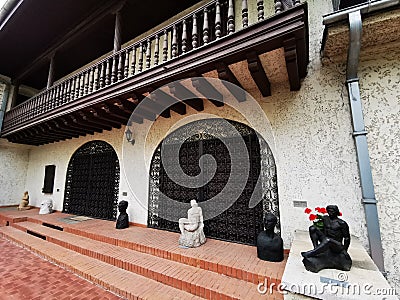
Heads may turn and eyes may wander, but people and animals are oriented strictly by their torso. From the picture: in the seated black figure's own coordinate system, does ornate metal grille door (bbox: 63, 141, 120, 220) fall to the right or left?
on its right

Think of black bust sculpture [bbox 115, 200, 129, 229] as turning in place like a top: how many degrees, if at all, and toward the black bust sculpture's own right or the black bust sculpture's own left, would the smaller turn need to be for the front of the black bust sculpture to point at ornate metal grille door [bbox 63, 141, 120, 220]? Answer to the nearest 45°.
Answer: approximately 90° to the black bust sculpture's own right

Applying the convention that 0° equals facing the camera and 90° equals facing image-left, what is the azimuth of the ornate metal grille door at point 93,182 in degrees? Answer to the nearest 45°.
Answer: approximately 45°

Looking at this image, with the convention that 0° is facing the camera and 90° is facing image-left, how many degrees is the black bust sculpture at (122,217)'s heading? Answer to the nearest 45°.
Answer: approximately 45°

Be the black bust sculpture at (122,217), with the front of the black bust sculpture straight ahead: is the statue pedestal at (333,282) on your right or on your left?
on your left

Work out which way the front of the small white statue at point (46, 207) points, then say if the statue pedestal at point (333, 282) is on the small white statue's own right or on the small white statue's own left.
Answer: on the small white statue's own left

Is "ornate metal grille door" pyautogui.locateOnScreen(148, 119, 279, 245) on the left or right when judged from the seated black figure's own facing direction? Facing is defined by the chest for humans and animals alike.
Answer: on its right

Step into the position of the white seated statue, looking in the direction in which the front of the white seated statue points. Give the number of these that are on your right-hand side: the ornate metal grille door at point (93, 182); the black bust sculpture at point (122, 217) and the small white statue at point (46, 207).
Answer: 3

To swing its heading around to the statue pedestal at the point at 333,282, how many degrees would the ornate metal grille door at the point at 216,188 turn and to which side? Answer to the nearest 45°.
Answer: approximately 45° to its left

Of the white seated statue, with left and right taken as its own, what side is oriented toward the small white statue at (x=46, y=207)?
right

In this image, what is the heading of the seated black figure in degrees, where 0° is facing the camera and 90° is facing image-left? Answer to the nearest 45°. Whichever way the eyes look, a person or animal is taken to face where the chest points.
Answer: approximately 45°

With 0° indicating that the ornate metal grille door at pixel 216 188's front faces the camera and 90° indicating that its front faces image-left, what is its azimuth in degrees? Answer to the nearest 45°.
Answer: approximately 45°

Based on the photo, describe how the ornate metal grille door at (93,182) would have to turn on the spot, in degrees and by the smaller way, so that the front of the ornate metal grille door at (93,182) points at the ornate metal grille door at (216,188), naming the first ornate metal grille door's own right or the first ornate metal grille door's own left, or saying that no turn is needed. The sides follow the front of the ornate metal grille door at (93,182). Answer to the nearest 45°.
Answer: approximately 90° to the first ornate metal grille door's own left

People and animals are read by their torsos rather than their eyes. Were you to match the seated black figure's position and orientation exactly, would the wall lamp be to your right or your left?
on your right
